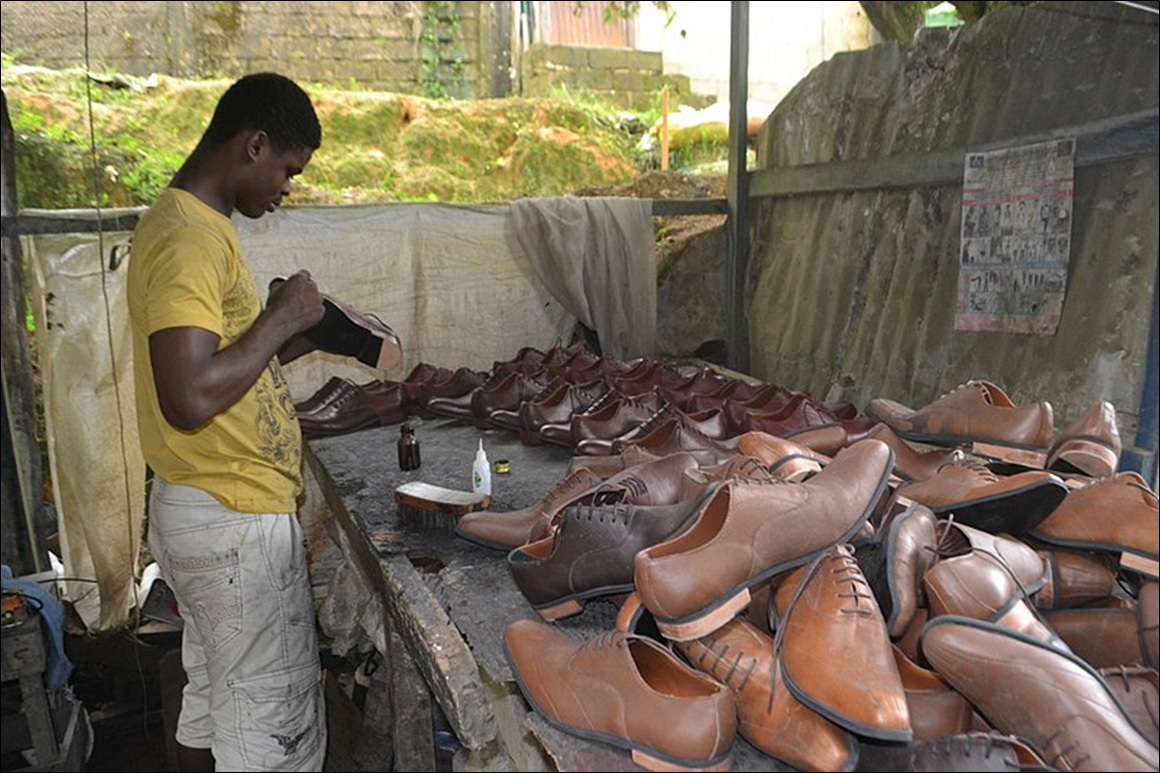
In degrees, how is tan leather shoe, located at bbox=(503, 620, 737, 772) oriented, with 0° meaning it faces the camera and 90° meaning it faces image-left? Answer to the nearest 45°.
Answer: approximately 135°

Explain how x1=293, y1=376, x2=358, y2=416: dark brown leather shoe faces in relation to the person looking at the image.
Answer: facing the viewer and to the left of the viewer

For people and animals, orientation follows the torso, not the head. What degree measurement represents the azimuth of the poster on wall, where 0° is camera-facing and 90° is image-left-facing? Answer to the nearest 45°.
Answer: approximately 45°

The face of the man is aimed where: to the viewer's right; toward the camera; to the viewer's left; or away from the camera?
to the viewer's right

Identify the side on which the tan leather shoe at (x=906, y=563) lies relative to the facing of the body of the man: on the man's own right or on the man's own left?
on the man's own right

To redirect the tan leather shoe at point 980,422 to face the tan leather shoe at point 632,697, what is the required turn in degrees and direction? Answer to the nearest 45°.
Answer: approximately 90° to its left

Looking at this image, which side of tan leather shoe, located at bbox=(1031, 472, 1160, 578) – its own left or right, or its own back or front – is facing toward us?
left

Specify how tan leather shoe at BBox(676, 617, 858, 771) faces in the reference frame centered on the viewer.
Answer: facing the viewer and to the right of the viewer

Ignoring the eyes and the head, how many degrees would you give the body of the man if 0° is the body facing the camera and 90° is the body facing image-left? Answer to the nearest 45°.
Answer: approximately 270°

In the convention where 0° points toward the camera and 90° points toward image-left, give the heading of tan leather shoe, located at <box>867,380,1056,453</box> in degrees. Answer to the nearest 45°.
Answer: approximately 90°
